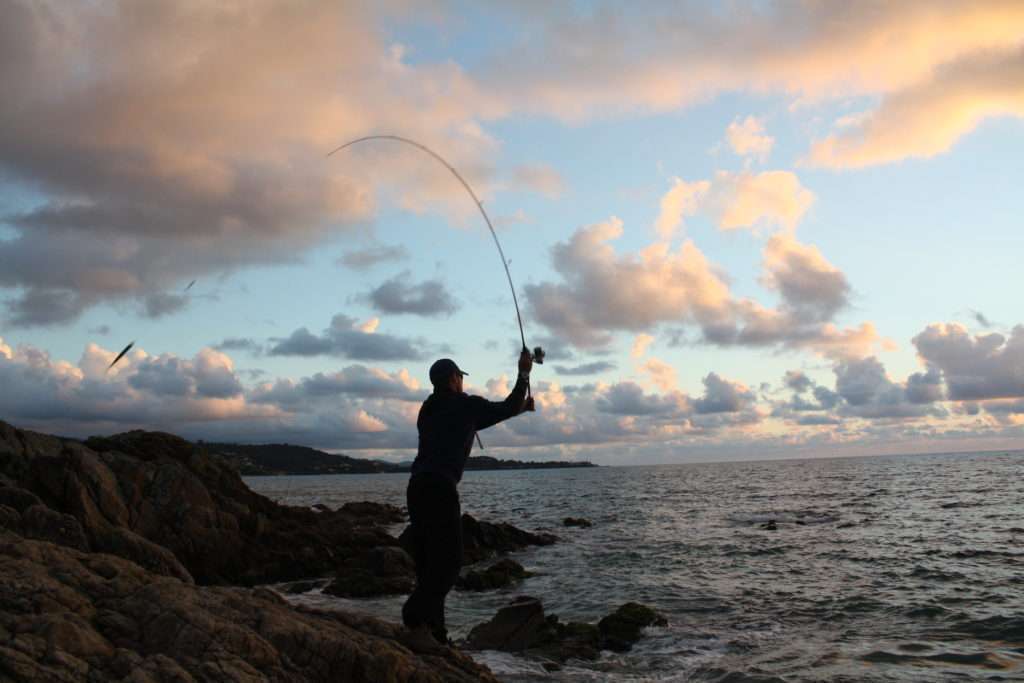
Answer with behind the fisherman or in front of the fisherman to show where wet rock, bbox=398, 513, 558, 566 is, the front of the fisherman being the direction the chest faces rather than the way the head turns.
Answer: in front

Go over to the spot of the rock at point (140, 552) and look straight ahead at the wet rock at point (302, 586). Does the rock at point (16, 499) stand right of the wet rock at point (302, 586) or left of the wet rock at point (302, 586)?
left

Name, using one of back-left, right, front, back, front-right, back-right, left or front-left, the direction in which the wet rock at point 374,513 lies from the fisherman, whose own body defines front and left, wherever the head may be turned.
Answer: front-left

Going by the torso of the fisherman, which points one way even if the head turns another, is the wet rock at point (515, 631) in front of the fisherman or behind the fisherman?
in front

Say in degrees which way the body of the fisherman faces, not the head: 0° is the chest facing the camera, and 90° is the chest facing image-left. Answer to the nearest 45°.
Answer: approximately 225°

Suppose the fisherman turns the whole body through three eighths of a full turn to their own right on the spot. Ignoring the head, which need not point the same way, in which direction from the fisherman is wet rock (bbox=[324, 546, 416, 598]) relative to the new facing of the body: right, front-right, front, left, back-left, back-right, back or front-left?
back

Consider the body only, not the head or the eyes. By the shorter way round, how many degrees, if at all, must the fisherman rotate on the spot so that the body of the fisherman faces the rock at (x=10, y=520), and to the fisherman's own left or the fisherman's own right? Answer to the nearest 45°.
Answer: approximately 135° to the fisherman's own left

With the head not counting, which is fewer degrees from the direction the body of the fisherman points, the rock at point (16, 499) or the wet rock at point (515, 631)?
the wet rock
